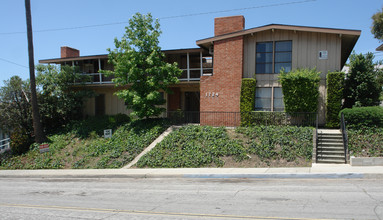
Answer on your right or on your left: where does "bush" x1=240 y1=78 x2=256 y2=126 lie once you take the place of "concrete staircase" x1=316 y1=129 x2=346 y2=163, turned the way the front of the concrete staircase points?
on your right

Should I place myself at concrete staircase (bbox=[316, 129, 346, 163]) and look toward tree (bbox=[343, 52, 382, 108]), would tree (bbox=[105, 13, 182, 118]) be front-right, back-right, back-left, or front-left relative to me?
back-left

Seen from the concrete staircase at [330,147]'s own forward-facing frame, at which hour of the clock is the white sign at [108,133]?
The white sign is roughly at 3 o'clock from the concrete staircase.

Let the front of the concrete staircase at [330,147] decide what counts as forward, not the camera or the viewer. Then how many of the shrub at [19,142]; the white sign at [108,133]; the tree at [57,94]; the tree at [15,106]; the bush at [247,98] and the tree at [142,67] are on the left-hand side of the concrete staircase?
0

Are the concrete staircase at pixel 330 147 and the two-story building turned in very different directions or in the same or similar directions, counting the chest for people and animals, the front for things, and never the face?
same or similar directions

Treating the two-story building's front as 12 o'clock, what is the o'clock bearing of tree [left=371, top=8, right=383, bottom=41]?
The tree is roughly at 8 o'clock from the two-story building.

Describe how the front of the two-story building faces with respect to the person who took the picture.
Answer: facing the viewer

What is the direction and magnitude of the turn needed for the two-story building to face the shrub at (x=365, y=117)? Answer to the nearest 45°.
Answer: approximately 45° to its left

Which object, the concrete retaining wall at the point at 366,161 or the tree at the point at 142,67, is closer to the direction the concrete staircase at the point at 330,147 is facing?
the concrete retaining wall

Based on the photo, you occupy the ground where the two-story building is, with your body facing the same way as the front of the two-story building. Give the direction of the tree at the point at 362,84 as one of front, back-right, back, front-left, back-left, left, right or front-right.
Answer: left

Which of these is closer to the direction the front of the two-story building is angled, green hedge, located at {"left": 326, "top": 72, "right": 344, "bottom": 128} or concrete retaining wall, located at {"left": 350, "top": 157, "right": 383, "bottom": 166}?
the concrete retaining wall

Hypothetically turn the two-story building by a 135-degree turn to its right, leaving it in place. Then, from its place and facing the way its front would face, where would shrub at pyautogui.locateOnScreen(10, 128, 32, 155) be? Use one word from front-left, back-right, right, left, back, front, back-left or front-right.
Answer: front-left

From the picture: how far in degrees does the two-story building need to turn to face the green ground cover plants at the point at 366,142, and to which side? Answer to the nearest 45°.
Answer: approximately 45° to its left

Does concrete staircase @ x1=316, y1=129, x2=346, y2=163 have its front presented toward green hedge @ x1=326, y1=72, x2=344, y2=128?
no

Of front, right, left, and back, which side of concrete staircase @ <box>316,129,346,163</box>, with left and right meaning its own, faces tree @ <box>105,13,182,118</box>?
right

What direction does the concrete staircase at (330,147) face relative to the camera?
toward the camera

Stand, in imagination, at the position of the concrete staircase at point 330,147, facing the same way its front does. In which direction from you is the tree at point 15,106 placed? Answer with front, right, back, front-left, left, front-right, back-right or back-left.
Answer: right

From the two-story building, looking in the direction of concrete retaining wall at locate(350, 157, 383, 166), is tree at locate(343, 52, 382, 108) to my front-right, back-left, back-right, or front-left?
front-left

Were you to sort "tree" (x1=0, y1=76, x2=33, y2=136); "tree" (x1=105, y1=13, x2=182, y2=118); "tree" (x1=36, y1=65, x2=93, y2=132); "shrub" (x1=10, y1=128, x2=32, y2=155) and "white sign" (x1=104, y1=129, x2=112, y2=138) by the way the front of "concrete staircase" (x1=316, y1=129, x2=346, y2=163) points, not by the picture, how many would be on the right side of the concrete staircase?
5

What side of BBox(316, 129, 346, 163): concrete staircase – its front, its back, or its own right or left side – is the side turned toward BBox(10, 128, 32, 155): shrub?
right

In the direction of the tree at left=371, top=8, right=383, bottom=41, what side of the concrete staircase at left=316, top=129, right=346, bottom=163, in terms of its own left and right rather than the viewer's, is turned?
back
